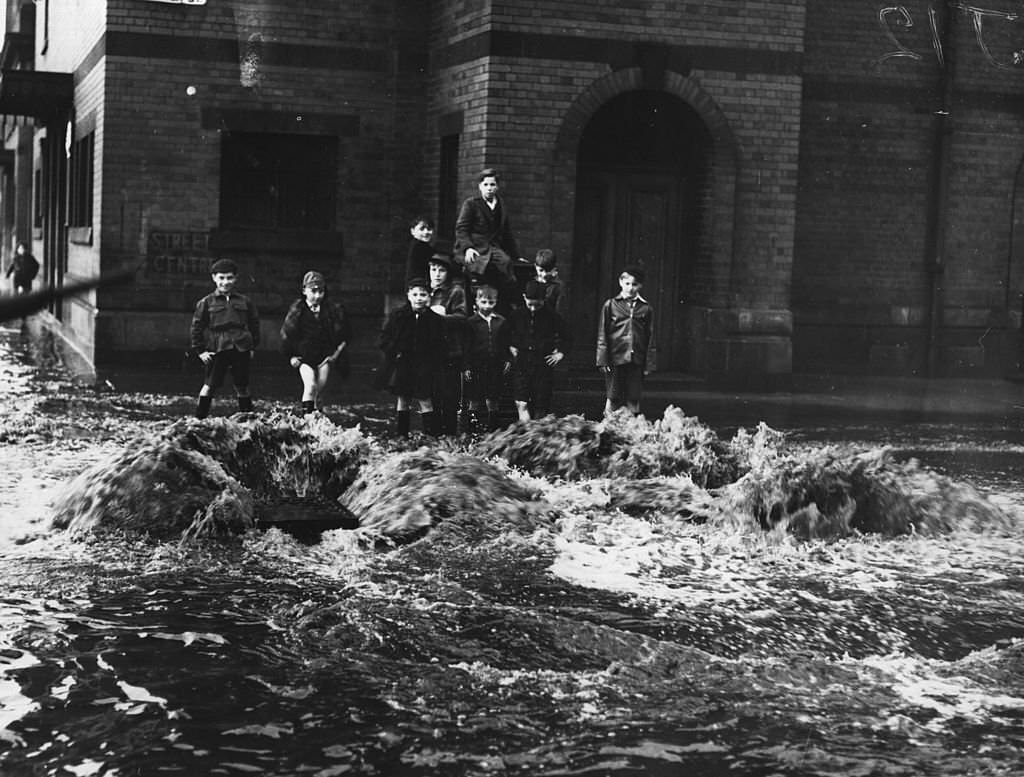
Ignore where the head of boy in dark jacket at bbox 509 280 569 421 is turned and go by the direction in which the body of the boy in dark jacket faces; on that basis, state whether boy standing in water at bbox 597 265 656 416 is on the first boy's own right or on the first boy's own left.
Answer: on the first boy's own left

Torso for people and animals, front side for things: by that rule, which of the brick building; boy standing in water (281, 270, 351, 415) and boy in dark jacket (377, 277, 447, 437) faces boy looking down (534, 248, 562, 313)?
the brick building

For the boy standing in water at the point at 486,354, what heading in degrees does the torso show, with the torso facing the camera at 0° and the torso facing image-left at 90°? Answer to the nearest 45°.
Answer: approximately 0°

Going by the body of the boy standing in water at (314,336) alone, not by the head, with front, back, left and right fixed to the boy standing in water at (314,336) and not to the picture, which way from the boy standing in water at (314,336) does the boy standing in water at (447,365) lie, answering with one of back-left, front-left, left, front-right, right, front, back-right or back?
left

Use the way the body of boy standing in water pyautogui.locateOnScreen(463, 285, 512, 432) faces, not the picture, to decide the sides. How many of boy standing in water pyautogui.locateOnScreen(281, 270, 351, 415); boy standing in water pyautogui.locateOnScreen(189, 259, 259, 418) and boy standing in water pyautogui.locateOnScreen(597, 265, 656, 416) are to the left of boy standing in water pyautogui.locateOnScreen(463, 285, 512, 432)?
1
